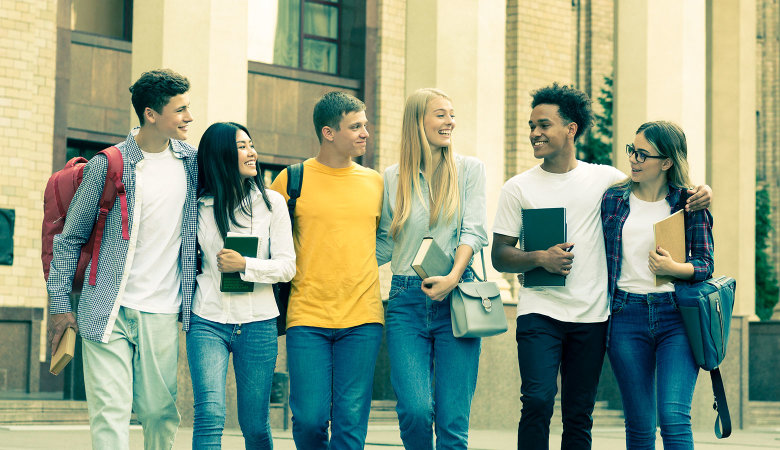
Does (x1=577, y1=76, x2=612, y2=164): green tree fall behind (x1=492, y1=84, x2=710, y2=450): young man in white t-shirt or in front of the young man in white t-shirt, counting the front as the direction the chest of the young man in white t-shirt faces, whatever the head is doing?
behind

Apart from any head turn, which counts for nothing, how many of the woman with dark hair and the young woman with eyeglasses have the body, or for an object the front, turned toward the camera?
2

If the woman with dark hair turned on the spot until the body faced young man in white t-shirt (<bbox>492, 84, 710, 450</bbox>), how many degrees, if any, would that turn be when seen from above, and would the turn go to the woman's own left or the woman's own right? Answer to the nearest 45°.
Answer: approximately 90° to the woman's own left

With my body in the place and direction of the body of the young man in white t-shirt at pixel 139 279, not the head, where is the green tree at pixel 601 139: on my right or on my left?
on my left

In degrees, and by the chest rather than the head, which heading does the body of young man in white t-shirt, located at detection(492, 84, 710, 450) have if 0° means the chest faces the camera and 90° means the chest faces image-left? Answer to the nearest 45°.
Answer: approximately 0°

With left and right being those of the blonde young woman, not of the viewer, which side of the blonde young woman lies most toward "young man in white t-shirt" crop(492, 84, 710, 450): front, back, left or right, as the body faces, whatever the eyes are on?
left

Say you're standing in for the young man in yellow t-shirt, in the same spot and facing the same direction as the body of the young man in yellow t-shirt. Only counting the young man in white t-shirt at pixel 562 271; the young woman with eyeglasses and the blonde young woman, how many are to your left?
3

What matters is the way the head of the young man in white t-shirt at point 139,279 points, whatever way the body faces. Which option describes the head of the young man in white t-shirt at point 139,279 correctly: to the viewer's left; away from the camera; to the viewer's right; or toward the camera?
to the viewer's right

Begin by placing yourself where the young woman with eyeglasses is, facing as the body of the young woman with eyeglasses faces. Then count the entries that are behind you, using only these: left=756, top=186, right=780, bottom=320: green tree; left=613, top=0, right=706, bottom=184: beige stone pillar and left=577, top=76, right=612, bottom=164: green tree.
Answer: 3

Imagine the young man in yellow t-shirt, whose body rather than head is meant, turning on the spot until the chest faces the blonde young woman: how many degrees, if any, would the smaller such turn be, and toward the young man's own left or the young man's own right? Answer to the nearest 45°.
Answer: approximately 90° to the young man's own left

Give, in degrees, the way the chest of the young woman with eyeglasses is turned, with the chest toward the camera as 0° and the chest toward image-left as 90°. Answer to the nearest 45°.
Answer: approximately 0°

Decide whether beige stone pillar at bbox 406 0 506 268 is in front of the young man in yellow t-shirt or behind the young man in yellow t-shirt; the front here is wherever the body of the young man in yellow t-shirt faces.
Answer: behind

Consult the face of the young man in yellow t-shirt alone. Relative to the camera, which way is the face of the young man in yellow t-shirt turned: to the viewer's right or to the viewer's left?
to the viewer's right
